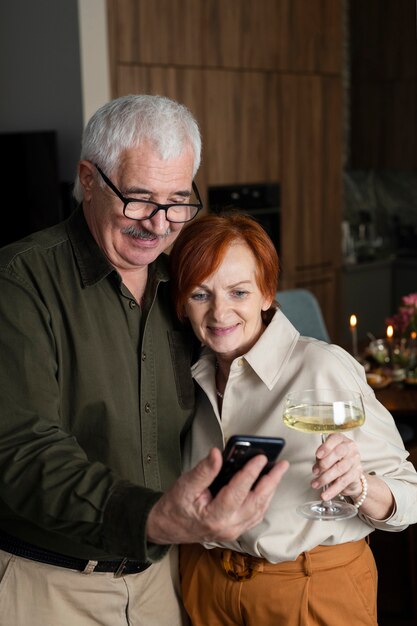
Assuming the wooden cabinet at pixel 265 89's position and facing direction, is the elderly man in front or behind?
in front

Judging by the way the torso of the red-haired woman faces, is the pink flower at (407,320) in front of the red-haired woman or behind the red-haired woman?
behind

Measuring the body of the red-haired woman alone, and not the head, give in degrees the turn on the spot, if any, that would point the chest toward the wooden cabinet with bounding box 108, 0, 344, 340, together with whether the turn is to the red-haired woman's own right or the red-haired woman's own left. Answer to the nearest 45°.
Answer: approximately 135° to the red-haired woman's own right

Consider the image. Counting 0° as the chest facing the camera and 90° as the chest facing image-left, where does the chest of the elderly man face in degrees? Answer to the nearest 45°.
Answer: approximately 315°

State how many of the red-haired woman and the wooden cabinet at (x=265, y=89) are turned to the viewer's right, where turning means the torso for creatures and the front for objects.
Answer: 0

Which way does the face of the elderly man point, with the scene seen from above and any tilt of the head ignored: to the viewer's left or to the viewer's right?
to the viewer's right

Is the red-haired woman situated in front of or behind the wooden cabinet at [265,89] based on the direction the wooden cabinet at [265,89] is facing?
in front
